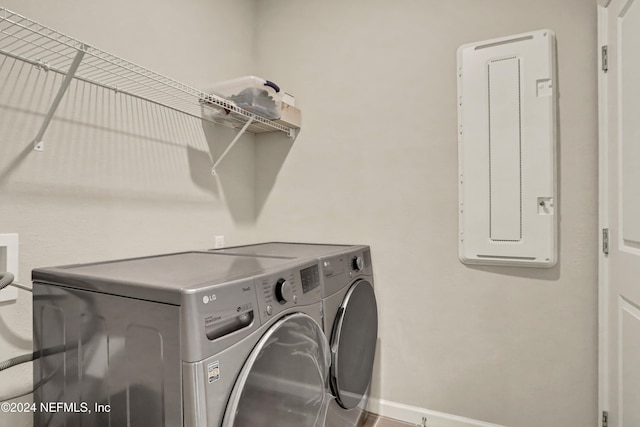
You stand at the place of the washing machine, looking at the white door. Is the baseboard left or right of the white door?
left

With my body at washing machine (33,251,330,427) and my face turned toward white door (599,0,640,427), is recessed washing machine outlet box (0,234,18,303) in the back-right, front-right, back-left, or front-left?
back-left

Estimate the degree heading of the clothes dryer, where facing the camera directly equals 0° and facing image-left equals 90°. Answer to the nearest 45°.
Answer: approximately 315°

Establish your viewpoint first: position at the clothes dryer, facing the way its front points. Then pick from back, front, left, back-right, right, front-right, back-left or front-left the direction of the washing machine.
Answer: right

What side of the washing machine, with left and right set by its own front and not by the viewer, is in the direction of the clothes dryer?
left

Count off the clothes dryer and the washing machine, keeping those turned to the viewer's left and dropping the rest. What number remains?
0

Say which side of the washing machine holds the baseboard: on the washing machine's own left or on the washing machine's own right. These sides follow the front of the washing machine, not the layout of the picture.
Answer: on the washing machine's own left
